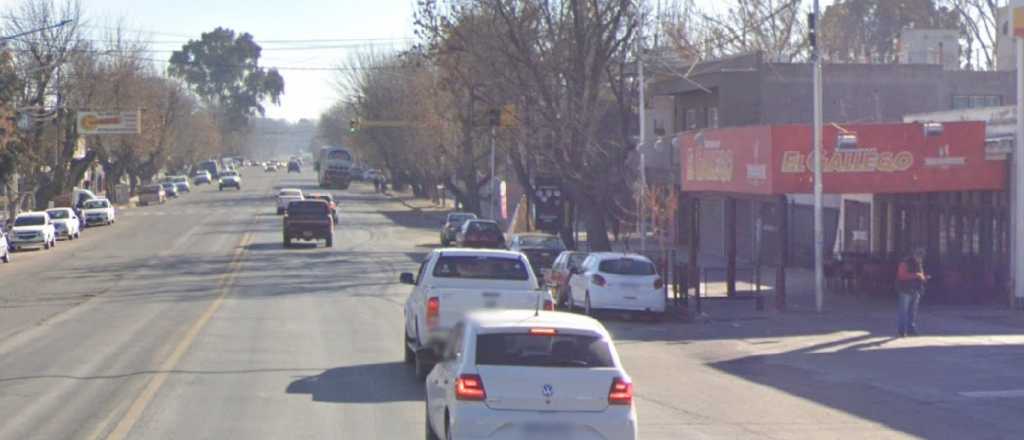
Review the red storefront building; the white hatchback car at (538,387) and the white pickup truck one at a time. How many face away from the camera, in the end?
2

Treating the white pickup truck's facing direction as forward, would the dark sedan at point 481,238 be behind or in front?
in front

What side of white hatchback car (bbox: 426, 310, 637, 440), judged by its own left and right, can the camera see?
back

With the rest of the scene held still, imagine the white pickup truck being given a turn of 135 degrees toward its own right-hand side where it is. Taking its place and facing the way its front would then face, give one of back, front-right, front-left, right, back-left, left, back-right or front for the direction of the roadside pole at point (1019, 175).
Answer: left

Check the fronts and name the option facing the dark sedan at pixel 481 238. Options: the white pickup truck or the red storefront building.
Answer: the white pickup truck

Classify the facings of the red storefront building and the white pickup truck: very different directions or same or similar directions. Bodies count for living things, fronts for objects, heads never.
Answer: very different directions

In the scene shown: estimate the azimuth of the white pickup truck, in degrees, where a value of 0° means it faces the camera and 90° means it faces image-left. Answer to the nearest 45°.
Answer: approximately 180°

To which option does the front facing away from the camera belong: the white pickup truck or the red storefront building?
the white pickup truck

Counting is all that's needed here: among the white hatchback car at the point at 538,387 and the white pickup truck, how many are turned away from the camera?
2

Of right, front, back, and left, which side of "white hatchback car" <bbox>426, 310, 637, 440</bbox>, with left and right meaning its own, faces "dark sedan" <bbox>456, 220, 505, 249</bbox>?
front

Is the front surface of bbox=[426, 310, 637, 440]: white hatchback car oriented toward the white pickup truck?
yes

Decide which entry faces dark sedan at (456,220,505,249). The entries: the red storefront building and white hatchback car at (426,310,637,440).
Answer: the white hatchback car

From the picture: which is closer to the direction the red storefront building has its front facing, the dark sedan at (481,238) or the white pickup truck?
the white pickup truck
